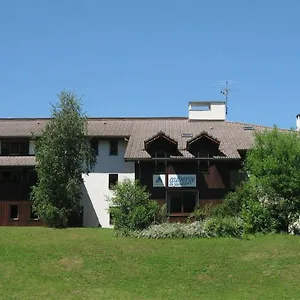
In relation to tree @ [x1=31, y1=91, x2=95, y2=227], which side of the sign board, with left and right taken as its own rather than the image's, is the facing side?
right

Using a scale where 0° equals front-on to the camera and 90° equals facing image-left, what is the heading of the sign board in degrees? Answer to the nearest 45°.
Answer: approximately 0°

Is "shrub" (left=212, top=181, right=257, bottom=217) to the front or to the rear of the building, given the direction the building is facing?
to the front

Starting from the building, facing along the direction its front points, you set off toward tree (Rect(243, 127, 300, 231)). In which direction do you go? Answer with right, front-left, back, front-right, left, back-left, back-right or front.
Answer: front-left

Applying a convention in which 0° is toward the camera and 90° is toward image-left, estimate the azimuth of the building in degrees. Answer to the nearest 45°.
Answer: approximately 0°

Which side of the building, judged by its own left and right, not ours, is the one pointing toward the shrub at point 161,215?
front

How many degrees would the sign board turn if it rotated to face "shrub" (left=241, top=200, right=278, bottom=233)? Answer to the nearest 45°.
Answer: approximately 45° to its left

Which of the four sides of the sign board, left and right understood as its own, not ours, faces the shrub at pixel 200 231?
front

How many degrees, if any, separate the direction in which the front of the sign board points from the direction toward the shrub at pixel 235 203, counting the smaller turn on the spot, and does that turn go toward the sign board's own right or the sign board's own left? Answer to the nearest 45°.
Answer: approximately 45° to the sign board's own left
